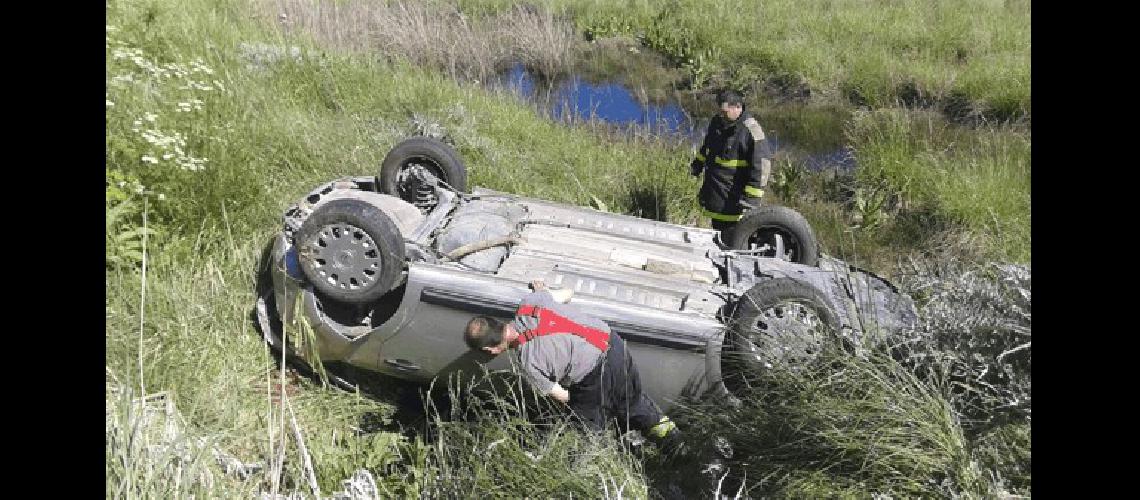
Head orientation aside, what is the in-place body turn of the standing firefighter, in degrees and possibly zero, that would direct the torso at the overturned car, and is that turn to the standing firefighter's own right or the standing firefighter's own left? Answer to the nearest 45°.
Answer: approximately 45° to the standing firefighter's own left

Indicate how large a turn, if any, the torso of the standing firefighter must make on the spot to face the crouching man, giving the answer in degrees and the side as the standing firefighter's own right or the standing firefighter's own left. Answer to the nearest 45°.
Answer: approximately 45° to the standing firefighter's own left

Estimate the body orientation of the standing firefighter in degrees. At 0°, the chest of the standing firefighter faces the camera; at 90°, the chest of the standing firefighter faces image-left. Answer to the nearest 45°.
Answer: approximately 45°
